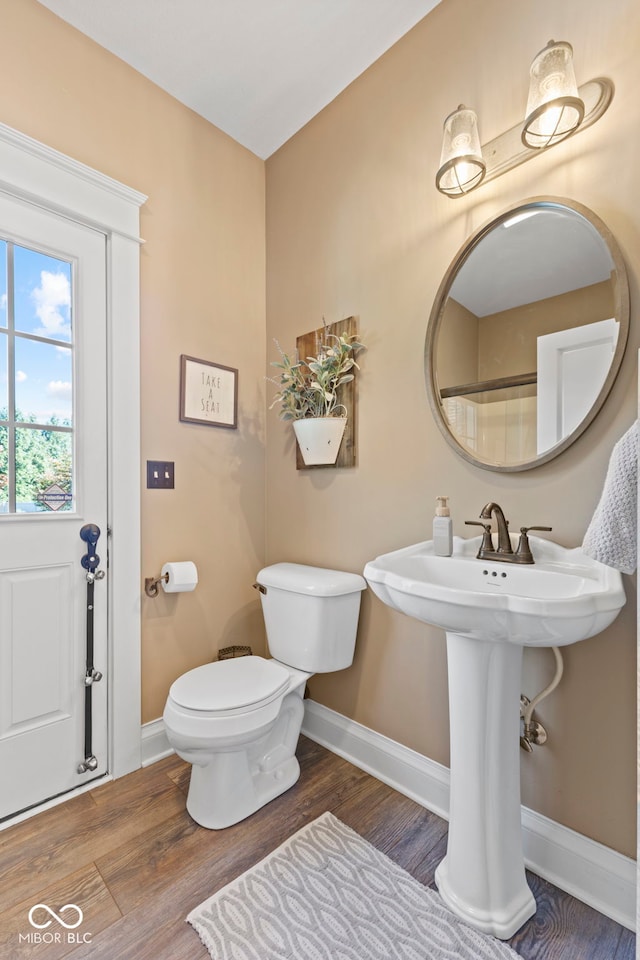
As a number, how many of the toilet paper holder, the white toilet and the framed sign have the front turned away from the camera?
0

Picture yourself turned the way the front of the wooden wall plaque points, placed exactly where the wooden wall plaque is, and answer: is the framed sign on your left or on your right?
on your right

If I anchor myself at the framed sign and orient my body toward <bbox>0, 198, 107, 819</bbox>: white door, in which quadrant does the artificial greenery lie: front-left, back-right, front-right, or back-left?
back-left

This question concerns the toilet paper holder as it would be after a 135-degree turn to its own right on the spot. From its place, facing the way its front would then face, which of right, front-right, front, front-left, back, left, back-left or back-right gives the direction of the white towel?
back-left

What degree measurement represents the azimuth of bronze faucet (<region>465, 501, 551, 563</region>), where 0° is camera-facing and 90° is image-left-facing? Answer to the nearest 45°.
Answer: approximately 45°

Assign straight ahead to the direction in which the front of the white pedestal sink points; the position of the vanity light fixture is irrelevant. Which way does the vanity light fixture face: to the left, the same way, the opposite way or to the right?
the same way

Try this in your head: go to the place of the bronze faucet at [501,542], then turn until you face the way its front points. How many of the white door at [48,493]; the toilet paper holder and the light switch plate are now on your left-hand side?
0

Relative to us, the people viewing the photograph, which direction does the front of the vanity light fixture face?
facing the viewer and to the left of the viewer

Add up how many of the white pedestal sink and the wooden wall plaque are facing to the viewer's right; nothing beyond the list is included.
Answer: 0

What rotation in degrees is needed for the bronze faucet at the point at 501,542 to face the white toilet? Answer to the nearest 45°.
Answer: approximately 45° to its right

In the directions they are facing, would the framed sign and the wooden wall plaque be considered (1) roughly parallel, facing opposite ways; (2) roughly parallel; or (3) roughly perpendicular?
roughly perpendicular

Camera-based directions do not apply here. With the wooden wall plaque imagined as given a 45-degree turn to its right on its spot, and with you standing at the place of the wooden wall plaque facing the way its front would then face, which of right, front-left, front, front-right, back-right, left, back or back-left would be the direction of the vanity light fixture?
back-left

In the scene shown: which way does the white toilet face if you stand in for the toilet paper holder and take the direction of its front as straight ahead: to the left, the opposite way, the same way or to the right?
to the right

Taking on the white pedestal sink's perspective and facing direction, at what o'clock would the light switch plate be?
The light switch plate is roughly at 2 o'clock from the white pedestal sink.

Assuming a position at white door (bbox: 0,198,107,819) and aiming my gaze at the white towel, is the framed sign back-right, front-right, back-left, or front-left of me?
front-left
